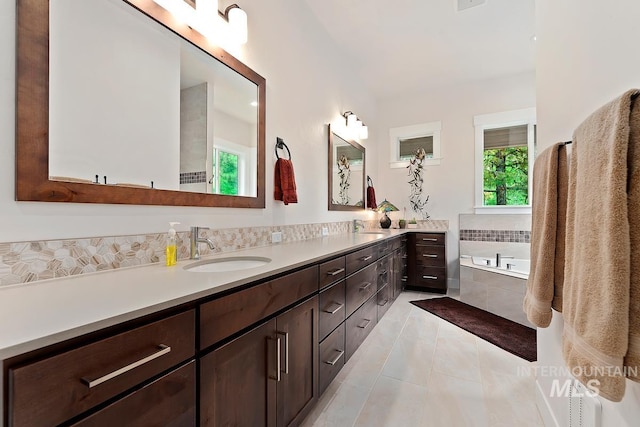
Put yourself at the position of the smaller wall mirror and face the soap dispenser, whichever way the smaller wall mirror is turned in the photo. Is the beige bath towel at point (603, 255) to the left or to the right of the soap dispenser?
left

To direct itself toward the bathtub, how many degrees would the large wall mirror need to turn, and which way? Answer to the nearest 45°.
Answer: approximately 45° to its left

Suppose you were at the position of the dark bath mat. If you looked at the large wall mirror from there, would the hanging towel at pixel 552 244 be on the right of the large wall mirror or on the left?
left

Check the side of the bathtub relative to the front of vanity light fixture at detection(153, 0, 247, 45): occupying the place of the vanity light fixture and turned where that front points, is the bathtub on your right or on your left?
on your left

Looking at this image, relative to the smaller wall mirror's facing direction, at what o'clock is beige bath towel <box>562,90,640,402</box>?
The beige bath towel is roughly at 1 o'clock from the smaller wall mirror.

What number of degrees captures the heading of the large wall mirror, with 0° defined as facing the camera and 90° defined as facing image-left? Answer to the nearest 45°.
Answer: approximately 315°

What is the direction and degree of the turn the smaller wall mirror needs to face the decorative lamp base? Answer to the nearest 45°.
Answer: approximately 90° to its left

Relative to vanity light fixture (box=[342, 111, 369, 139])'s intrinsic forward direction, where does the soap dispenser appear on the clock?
The soap dispenser is roughly at 2 o'clock from the vanity light fixture.

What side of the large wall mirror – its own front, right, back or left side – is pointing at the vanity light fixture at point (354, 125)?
left

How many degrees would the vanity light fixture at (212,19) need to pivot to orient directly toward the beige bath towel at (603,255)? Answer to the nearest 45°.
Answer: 0° — it already faces it
